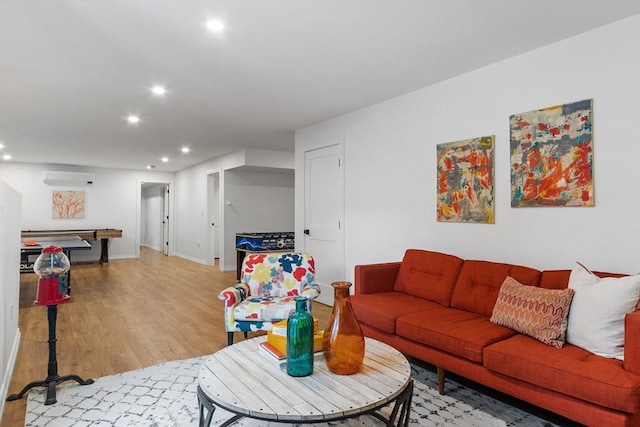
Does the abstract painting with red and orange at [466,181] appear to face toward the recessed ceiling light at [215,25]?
yes

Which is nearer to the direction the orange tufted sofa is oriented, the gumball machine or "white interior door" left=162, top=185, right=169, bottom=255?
the gumball machine

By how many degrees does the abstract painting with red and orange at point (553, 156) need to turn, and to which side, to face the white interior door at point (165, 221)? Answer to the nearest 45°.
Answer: approximately 45° to its right

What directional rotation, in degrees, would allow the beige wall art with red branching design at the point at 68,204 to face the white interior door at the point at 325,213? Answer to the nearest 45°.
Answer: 0° — it already faces it

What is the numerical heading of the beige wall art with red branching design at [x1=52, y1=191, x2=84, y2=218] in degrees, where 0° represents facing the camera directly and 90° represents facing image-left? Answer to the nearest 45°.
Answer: approximately 0°

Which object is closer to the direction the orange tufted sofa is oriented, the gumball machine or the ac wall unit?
the gumball machine

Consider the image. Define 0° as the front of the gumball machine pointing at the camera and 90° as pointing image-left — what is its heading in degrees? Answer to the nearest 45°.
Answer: approximately 315°
